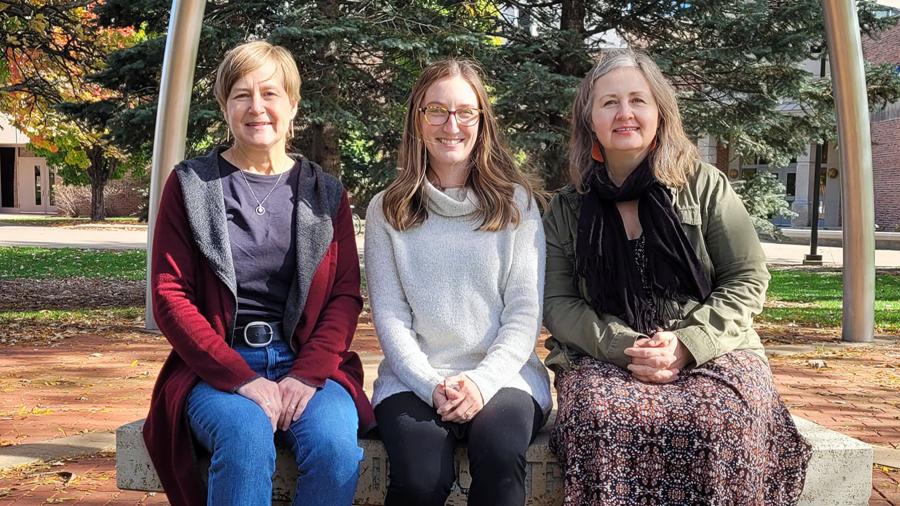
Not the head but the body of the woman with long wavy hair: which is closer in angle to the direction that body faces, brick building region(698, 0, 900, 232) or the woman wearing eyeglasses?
the woman wearing eyeglasses

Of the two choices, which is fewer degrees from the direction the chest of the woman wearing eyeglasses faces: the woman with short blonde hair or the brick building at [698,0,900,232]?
the woman with short blonde hair

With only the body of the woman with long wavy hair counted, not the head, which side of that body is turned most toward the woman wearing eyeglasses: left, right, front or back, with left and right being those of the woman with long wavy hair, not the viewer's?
right

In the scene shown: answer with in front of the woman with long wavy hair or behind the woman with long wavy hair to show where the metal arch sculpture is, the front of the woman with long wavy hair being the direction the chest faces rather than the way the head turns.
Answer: behind

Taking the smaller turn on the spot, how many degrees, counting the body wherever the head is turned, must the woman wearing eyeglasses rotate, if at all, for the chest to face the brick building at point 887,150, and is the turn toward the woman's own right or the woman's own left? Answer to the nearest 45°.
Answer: approximately 135° to the woman's own left

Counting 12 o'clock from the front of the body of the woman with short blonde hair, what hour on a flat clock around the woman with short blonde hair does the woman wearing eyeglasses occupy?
The woman wearing eyeglasses is roughly at 9 o'clock from the woman with short blonde hair.

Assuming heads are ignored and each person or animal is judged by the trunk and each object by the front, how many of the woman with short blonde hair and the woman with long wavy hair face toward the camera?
2

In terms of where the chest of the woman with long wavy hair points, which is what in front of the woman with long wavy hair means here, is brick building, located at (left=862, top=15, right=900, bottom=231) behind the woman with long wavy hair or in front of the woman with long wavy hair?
behind
